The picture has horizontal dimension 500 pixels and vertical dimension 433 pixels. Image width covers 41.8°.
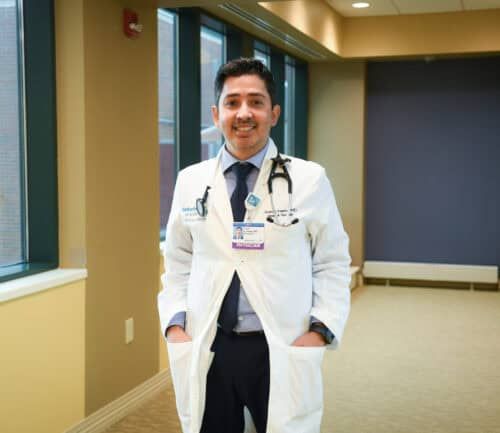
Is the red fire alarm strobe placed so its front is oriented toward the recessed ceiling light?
no

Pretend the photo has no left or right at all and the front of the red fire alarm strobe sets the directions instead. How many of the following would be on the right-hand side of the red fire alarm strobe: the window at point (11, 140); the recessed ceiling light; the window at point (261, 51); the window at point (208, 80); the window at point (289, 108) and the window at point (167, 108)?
1

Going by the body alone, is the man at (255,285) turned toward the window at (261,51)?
no

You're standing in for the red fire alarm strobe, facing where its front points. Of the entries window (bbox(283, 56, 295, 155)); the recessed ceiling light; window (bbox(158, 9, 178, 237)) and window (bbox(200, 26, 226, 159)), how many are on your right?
0

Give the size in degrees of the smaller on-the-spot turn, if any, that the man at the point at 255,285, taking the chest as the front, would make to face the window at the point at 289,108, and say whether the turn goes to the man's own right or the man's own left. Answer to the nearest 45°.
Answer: approximately 180°

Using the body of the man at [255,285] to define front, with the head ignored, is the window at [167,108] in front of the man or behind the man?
behind

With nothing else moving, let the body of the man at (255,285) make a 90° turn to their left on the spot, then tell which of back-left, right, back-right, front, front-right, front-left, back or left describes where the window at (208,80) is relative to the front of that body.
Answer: left

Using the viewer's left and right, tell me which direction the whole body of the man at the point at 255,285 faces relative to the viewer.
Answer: facing the viewer

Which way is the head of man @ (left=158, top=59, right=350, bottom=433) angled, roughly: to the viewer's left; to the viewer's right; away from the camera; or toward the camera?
toward the camera

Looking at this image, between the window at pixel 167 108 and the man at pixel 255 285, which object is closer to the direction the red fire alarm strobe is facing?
the man

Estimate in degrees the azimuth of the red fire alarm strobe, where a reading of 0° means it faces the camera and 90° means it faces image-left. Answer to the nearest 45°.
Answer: approximately 315°

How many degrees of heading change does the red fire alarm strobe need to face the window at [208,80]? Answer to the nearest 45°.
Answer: approximately 135° to its left

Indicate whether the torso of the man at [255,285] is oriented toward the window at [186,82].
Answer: no

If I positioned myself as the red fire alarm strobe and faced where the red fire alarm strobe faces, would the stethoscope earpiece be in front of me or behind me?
in front

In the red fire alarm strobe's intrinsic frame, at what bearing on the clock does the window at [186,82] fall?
The window is roughly at 8 o'clock from the red fire alarm strobe.
